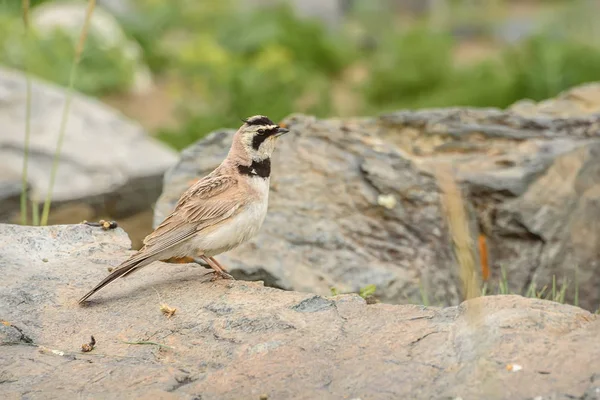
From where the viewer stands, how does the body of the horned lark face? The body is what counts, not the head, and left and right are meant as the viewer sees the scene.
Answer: facing to the right of the viewer

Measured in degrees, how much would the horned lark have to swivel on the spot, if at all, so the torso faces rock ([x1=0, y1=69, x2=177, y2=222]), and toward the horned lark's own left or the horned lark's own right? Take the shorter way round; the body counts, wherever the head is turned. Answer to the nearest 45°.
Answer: approximately 90° to the horned lark's own left
